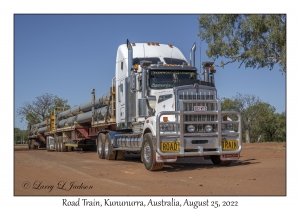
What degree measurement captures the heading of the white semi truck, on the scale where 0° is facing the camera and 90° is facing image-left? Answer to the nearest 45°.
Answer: approximately 315°

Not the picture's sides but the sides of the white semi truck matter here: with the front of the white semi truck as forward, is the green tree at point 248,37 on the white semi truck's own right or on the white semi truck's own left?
on the white semi truck's own left
